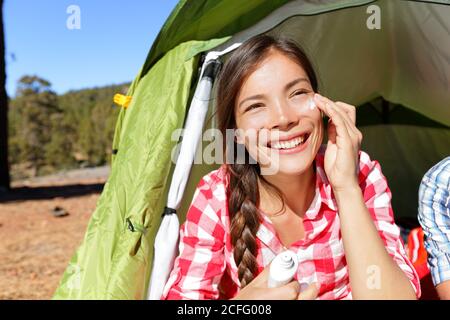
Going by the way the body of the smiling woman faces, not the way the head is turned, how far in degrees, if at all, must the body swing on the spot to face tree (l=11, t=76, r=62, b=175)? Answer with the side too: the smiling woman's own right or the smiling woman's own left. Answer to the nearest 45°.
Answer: approximately 135° to the smiling woman's own right

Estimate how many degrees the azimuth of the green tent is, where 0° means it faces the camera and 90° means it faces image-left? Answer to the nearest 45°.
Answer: approximately 0°
